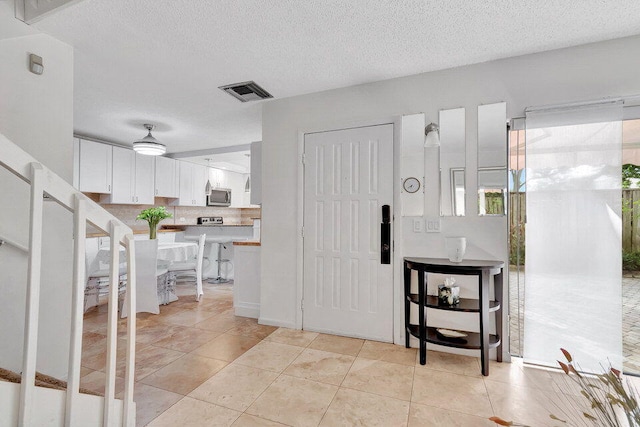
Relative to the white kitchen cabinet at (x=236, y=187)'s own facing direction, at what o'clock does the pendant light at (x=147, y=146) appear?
The pendant light is roughly at 2 o'clock from the white kitchen cabinet.

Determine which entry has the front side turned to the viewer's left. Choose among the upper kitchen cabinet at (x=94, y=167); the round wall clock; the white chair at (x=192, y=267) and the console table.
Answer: the white chair

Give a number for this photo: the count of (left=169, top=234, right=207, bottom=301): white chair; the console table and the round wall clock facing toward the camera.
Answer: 2

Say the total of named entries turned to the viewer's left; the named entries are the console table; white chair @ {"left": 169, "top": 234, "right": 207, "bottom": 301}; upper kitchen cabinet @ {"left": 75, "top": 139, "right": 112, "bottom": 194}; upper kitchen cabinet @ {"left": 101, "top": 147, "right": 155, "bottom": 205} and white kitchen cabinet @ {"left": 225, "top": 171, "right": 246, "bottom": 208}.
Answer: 1

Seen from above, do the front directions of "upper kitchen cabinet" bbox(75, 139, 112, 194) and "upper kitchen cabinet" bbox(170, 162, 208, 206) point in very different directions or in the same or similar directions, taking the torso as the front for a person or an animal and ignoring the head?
same or similar directions

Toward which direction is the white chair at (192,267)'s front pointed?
to the viewer's left

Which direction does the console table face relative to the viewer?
toward the camera

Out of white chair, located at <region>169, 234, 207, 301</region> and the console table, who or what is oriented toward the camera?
the console table

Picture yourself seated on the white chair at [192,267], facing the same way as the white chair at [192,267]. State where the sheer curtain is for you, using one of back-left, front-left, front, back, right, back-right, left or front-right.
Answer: back-left

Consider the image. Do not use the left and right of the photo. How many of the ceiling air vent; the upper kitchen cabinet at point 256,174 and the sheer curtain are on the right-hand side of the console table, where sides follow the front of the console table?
2

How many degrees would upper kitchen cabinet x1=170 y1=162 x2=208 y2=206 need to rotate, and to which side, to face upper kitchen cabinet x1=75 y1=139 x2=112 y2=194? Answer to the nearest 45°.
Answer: approximately 90° to its right

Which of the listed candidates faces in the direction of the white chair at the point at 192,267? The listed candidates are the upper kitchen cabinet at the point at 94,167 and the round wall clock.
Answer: the upper kitchen cabinet

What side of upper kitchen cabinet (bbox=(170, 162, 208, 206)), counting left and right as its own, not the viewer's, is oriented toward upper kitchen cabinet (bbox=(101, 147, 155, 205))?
right

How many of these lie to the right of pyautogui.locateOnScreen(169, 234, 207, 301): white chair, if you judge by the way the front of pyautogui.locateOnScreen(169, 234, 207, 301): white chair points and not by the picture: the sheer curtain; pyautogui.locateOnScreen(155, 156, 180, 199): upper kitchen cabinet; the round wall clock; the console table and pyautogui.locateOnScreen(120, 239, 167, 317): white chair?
1

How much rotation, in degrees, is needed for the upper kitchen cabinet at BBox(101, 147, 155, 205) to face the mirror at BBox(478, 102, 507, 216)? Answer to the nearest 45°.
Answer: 0° — it already faces it

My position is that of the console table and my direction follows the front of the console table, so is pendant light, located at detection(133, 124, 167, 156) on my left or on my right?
on my right
